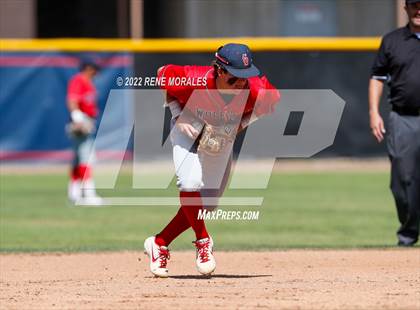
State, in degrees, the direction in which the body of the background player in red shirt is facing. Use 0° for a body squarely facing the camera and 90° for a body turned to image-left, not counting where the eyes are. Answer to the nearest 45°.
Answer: approximately 315°

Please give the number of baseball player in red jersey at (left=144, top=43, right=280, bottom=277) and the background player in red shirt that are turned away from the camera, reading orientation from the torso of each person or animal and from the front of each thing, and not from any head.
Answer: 0

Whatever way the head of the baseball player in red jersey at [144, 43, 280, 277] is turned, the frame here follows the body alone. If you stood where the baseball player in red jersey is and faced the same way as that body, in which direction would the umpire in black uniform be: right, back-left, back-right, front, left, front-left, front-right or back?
back-left

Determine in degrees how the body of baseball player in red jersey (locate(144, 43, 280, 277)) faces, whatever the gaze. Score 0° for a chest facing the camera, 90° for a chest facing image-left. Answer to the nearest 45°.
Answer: approximately 0°

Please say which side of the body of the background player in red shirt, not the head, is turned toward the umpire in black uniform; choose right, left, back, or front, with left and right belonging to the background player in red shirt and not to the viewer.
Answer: front

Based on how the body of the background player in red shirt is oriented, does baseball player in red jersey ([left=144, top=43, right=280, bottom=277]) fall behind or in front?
in front
